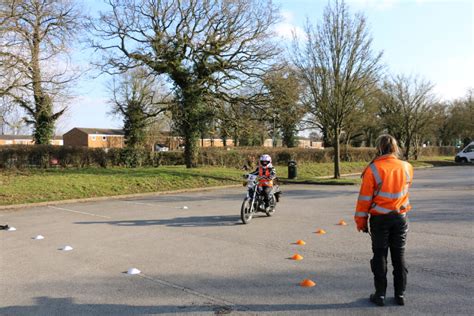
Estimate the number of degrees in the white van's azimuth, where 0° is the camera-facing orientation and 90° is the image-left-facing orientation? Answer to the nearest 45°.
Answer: approximately 90°

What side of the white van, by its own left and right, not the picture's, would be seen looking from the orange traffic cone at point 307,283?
left

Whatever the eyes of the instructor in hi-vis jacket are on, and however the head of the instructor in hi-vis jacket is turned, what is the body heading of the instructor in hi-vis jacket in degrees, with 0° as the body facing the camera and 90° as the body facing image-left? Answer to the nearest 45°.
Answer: approximately 180°

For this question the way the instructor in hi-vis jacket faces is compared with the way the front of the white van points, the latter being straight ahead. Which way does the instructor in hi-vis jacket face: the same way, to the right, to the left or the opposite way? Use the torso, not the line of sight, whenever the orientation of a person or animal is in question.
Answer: to the right

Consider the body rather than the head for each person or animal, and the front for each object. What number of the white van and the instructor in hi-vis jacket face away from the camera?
1

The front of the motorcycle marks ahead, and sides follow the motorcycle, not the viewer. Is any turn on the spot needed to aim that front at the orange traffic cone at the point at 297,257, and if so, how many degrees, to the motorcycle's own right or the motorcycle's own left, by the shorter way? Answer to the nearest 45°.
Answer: approximately 45° to the motorcycle's own left

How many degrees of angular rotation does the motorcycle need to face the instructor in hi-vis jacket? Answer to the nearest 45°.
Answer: approximately 45° to its left

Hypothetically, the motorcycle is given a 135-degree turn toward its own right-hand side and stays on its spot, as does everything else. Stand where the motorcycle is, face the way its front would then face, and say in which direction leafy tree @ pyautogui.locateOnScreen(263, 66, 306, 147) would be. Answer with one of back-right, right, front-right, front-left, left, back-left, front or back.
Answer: front

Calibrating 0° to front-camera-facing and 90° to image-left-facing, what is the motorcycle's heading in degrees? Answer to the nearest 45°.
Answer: approximately 45°
